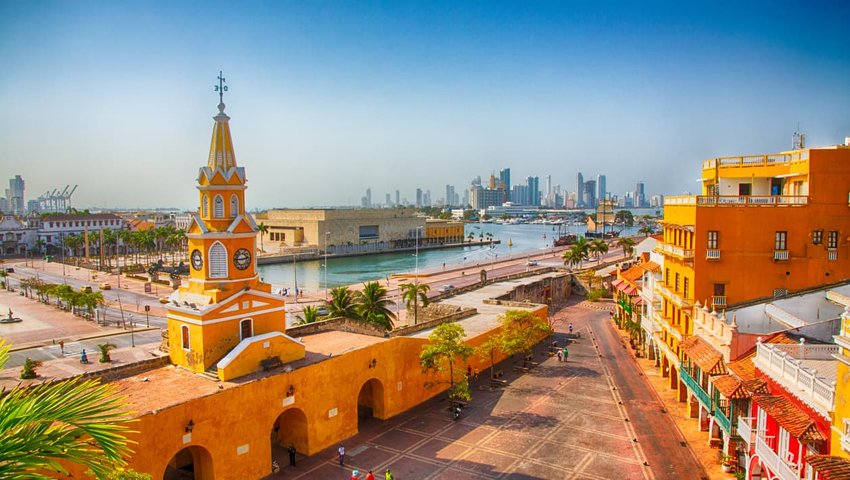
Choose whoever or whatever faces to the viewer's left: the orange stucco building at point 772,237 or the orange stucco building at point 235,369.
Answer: the orange stucco building at point 772,237

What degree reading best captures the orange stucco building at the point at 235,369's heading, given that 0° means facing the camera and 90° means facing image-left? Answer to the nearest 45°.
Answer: approximately 315°

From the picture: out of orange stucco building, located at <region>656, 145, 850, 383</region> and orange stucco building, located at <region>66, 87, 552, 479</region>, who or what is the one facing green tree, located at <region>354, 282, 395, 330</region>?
orange stucco building, located at <region>656, 145, 850, 383</region>

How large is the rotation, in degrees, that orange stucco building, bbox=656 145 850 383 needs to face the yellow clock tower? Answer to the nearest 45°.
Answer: approximately 45° to its left

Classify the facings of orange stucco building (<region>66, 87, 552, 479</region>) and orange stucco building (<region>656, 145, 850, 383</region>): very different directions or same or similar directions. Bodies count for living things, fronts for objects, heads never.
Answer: very different directions

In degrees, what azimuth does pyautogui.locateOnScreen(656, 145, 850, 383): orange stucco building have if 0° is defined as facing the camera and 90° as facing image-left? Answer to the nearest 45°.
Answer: approximately 90°

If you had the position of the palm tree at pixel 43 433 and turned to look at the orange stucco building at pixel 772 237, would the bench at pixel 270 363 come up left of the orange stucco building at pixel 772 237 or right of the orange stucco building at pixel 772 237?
left

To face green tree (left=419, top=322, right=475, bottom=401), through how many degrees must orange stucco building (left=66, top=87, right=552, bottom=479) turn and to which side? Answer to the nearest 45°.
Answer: approximately 45° to its left

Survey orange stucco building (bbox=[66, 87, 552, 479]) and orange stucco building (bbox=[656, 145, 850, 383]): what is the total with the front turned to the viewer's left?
1

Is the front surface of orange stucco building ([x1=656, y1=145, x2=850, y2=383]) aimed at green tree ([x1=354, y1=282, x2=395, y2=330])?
yes

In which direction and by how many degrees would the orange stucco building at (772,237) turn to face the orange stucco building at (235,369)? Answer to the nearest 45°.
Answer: approximately 45° to its left
